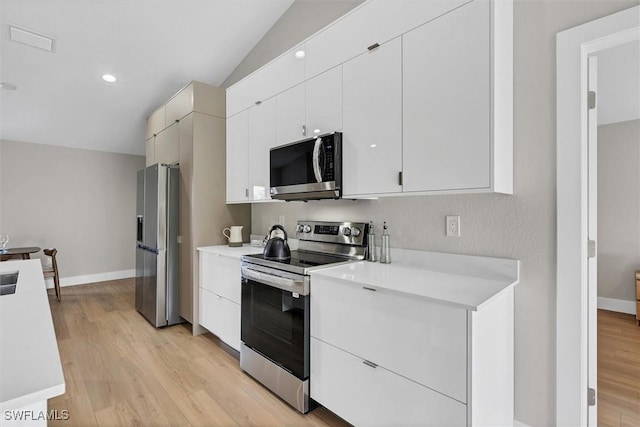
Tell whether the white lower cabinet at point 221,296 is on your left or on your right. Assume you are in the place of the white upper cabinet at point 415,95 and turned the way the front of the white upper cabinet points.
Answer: on your right

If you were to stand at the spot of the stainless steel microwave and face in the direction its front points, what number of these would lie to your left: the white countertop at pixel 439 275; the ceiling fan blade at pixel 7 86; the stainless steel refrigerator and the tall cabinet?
1

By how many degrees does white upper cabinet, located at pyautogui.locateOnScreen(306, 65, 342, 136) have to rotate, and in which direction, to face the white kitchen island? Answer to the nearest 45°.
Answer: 0° — it already faces it

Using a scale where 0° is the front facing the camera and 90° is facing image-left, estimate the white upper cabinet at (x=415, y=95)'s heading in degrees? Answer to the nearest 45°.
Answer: approximately 45°

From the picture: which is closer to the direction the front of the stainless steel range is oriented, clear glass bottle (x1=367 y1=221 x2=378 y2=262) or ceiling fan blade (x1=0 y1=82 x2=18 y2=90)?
the ceiling fan blade

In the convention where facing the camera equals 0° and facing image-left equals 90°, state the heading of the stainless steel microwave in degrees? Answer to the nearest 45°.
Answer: approximately 45°

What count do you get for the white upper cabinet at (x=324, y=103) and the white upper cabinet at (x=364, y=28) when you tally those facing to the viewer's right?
0

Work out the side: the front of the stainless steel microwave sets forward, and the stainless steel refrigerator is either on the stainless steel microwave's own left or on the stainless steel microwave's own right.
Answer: on the stainless steel microwave's own right

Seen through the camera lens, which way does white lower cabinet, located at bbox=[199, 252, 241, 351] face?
facing the viewer and to the left of the viewer

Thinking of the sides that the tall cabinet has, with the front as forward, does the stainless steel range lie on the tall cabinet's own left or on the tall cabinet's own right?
on the tall cabinet's own left

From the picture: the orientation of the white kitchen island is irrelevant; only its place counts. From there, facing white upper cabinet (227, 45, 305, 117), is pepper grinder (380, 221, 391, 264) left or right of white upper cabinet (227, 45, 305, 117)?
right
